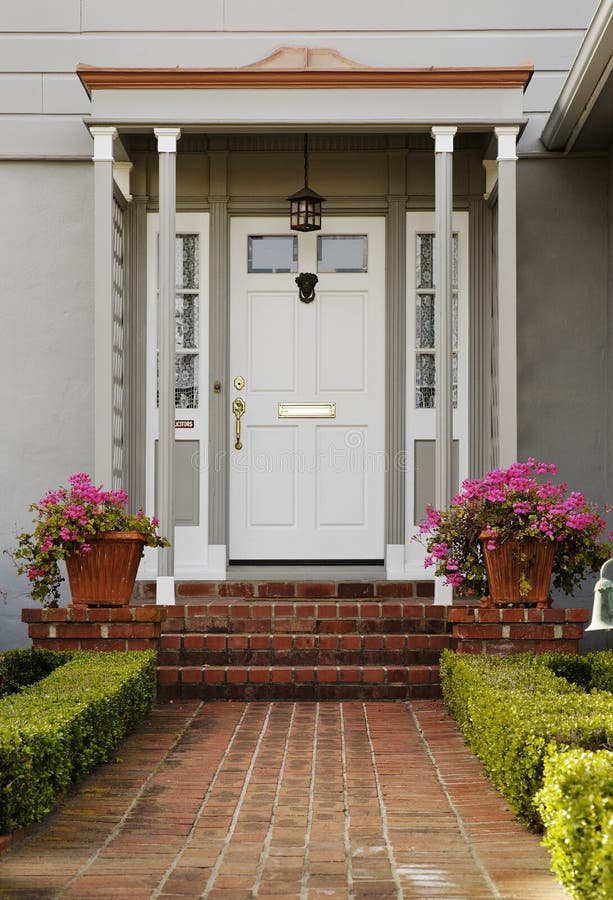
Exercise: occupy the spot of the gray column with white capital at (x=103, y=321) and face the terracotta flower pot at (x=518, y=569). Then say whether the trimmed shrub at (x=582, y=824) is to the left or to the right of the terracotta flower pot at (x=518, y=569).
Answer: right

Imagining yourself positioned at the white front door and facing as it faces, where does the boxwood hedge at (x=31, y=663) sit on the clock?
The boxwood hedge is roughly at 1 o'clock from the white front door.

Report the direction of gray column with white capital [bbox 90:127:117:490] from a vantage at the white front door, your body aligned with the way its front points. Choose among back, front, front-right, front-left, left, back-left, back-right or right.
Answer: front-right

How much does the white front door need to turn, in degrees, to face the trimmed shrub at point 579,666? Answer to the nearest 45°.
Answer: approximately 45° to its left

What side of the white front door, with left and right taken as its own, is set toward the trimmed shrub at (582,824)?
front

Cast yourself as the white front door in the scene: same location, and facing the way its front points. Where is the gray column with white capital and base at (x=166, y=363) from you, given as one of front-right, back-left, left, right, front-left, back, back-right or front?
front-right

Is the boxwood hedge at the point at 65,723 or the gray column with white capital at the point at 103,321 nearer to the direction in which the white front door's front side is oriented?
the boxwood hedge

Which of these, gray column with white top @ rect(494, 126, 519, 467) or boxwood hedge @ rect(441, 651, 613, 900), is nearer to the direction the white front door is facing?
the boxwood hedge

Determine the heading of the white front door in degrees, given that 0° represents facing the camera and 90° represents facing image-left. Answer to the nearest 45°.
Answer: approximately 0°

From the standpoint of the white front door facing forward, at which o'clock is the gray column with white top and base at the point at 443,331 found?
The gray column with white top and base is roughly at 11 o'clock from the white front door.
